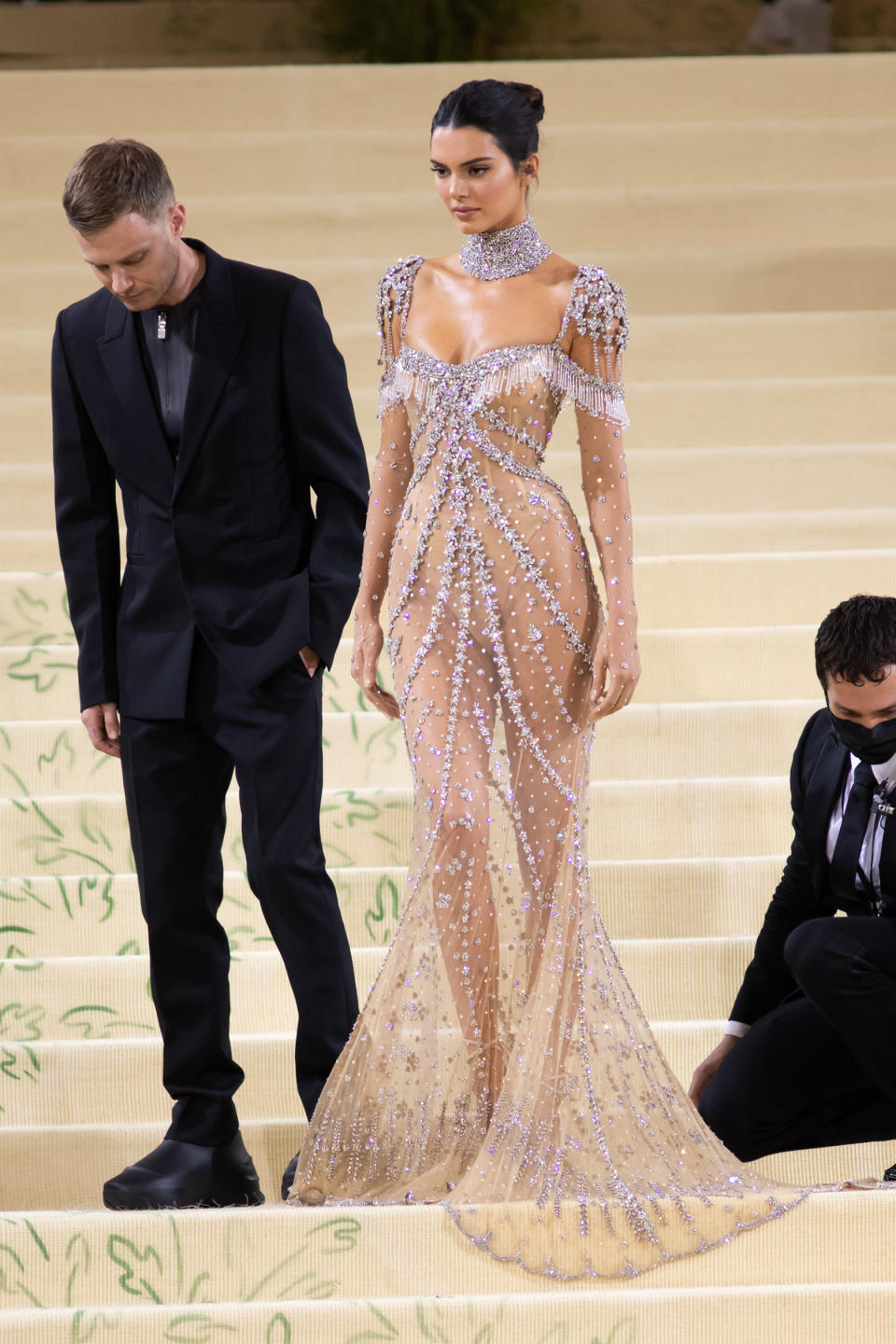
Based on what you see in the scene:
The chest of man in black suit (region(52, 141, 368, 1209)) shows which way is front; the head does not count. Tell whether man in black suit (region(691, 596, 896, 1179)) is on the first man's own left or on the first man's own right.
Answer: on the first man's own left

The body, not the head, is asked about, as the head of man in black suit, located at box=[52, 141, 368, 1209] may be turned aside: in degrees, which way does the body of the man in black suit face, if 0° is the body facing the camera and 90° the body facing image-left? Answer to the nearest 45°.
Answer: approximately 45°
